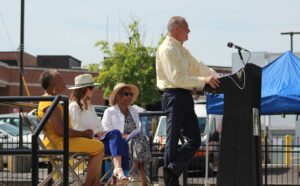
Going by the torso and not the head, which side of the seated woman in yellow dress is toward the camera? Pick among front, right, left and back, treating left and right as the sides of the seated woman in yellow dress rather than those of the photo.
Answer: right

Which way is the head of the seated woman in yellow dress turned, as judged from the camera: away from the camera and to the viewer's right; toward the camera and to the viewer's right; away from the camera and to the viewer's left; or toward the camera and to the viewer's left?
away from the camera and to the viewer's right

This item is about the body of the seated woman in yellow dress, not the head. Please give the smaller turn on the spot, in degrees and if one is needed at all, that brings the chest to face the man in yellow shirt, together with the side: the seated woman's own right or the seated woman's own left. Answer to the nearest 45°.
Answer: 0° — they already face them

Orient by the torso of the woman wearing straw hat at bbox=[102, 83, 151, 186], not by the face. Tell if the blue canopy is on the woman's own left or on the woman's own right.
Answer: on the woman's own left

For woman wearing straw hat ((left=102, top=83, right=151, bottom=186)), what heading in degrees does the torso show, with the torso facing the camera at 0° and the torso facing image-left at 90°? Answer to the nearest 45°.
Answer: approximately 315°

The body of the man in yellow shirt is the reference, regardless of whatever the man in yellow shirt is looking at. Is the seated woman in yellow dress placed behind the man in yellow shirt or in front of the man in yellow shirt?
behind

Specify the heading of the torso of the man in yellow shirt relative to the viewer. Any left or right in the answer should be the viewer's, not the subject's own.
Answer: facing to the right of the viewer

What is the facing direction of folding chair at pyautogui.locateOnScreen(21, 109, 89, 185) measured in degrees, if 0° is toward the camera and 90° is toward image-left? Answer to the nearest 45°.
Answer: approximately 270°

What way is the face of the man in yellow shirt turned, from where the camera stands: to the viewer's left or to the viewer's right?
to the viewer's right

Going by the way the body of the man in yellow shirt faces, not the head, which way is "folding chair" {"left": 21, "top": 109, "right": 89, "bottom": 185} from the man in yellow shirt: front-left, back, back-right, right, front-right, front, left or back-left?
back
